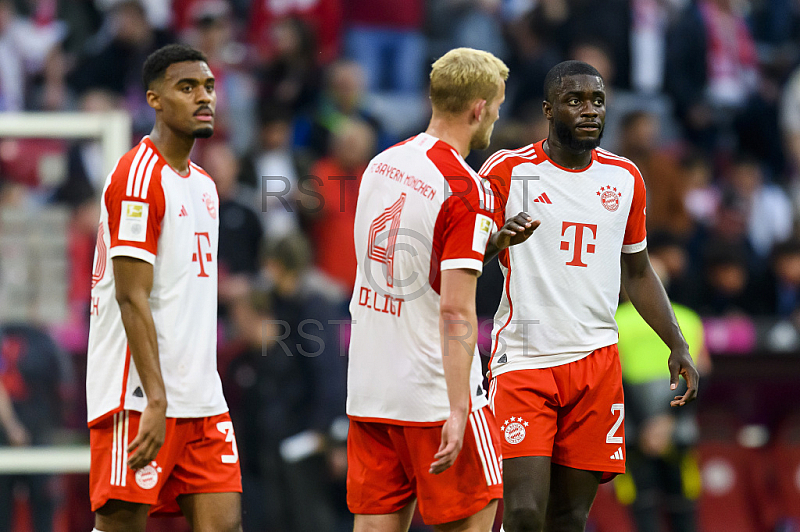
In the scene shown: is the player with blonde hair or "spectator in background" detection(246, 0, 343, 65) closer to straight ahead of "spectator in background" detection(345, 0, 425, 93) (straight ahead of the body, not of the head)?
the player with blonde hair

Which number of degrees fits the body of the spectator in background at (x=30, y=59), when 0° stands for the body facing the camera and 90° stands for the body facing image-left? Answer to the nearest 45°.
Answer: approximately 0°

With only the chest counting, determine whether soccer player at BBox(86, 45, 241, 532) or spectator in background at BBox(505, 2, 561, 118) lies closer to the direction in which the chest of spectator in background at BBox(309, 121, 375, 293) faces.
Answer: the soccer player

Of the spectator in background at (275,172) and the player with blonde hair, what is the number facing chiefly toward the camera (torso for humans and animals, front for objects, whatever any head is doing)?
1

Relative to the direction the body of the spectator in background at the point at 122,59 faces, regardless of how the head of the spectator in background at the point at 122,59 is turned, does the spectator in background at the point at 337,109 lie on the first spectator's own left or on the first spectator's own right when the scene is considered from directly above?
on the first spectator's own left
